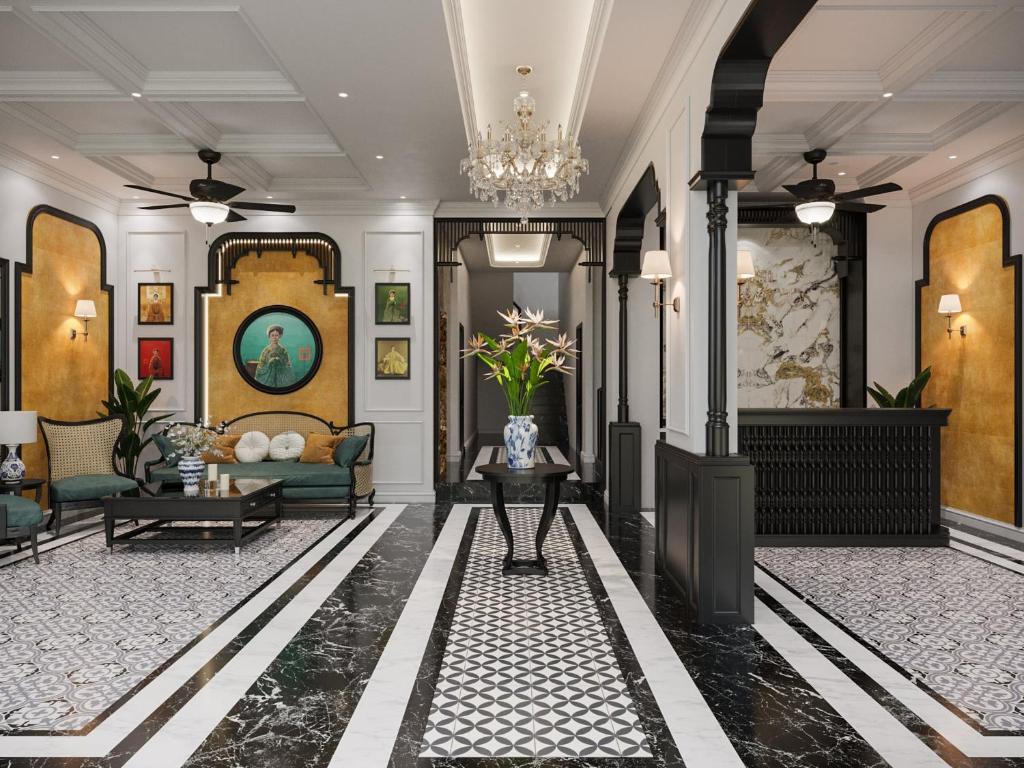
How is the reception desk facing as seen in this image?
toward the camera

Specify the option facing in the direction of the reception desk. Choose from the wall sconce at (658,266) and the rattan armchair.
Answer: the rattan armchair

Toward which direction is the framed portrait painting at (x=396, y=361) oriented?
toward the camera

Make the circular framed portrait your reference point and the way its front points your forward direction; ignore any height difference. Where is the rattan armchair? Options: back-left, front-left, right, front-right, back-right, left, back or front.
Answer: front-right

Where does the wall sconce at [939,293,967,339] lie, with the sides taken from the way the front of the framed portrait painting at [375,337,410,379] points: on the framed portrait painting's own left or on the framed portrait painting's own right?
on the framed portrait painting's own left

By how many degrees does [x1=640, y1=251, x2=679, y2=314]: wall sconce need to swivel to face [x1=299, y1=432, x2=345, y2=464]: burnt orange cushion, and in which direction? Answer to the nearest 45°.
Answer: approximately 45° to its right

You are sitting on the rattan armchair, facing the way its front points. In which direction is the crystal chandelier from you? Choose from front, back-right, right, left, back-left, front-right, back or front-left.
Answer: front

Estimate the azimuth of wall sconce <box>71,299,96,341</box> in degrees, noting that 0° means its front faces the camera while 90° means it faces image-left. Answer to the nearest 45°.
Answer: approximately 315°

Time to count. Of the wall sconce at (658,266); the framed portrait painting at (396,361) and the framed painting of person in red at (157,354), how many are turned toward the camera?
2

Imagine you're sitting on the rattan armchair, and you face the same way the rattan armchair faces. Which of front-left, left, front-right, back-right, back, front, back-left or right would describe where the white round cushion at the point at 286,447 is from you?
front-left

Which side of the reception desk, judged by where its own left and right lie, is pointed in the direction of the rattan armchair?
right

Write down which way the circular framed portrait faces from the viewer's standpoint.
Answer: facing the viewer

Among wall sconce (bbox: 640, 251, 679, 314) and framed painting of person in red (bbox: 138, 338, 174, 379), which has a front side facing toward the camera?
the framed painting of person in red

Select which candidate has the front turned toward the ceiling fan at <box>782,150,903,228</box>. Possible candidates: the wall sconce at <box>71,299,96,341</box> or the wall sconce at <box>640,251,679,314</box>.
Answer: the wall sconce at <box>71,299,96,341</box>

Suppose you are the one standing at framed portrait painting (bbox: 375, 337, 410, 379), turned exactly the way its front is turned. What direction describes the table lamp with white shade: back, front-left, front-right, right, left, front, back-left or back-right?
front-right

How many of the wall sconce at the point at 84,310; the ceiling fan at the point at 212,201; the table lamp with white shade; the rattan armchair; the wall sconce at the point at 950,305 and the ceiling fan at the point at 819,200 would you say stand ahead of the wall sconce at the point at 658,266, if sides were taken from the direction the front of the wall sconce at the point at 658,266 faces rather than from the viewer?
4

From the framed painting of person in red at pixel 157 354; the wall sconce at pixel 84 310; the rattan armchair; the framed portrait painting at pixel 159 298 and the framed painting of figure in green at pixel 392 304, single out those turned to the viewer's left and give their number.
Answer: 0

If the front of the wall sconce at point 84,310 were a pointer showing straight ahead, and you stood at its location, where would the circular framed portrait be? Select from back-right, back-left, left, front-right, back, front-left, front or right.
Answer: front-left

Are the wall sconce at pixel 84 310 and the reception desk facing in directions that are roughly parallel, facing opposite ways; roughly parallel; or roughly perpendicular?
roughly perpendicular
